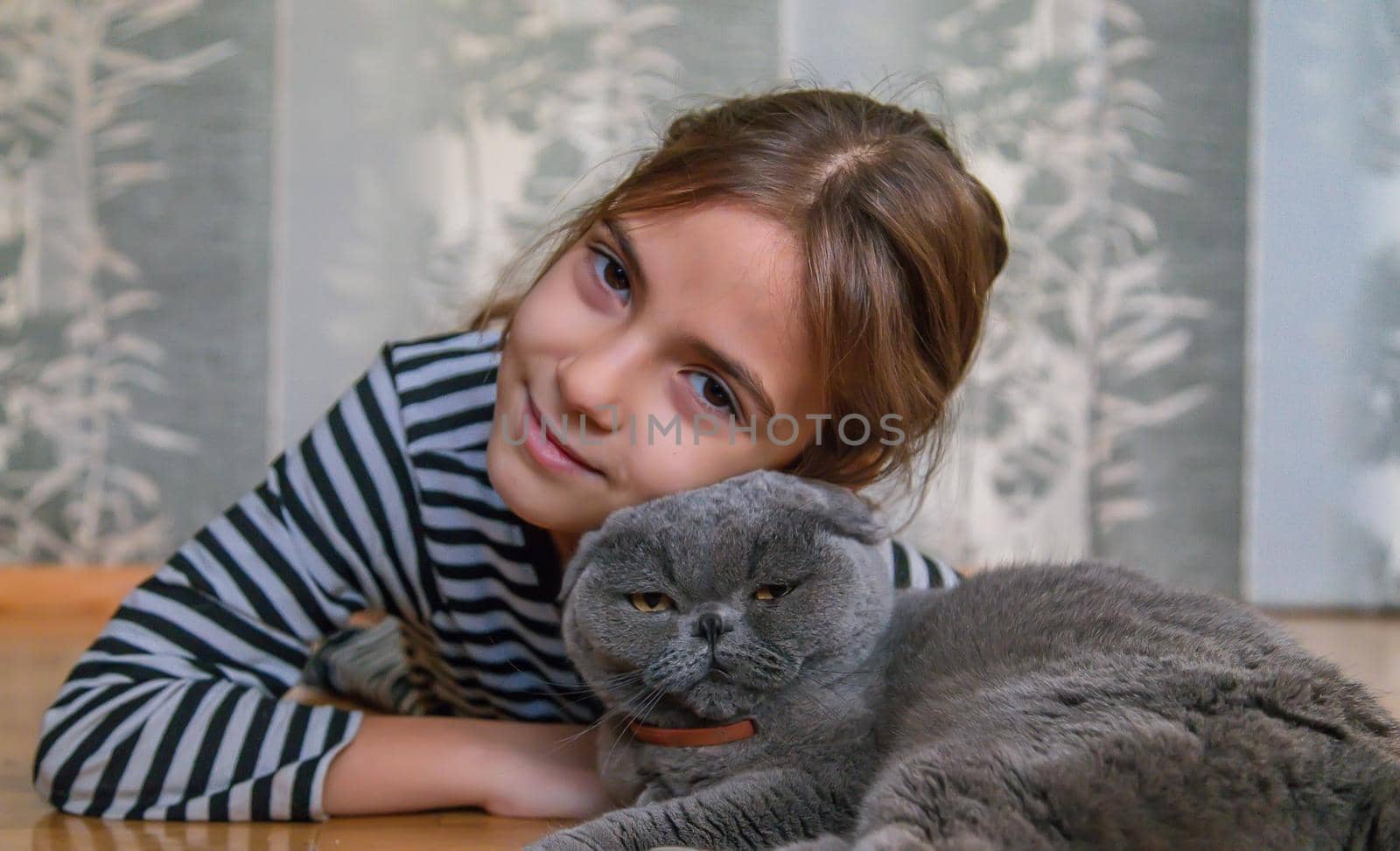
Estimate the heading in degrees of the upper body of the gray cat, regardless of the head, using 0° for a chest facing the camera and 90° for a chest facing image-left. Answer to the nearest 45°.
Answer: approximately 45°
